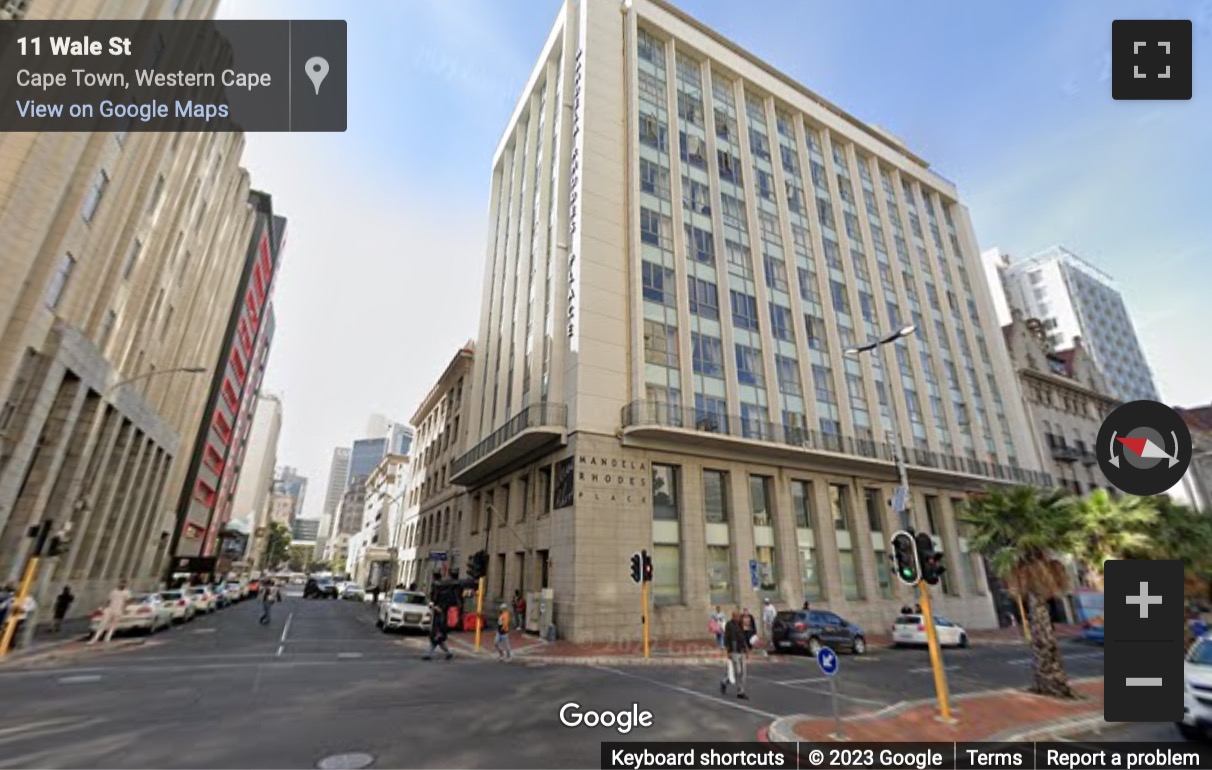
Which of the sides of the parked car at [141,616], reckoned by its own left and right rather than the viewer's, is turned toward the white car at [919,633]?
right

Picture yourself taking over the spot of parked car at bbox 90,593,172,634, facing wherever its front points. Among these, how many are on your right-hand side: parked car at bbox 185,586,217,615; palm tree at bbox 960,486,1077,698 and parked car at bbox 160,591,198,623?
1

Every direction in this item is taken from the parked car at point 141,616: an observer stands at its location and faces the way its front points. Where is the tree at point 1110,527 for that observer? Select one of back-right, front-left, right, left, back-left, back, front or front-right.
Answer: right

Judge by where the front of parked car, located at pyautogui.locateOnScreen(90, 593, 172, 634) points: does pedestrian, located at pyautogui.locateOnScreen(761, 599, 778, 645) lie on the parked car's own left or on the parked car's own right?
on the parked car's own right

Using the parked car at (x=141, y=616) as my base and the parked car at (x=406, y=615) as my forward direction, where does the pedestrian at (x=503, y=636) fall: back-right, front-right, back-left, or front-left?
front-right

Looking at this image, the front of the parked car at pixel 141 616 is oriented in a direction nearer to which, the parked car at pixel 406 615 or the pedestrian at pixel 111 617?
the parked car

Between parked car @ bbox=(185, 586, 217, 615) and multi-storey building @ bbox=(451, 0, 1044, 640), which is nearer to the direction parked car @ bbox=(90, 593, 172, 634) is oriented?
the parked car

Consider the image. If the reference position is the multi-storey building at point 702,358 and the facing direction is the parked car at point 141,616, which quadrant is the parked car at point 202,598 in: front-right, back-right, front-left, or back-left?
front-right

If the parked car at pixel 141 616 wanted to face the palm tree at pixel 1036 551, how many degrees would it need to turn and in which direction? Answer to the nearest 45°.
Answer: approximately 90° to its right

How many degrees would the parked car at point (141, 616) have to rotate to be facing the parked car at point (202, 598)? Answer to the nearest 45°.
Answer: approximately 45° to its left

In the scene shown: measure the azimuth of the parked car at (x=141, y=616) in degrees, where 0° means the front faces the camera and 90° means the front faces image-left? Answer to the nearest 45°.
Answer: approximately 225°

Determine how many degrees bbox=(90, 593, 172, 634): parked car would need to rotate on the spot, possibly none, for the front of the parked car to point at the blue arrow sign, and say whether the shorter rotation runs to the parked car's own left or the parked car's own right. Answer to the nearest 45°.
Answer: approximately 135° to the parked car's own right

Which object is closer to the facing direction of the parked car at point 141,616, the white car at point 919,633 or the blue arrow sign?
the white car

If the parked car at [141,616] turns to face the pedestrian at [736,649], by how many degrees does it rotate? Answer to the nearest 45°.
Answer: approximately 90° to its right

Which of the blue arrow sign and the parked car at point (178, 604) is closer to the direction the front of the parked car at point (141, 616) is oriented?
the parked car
